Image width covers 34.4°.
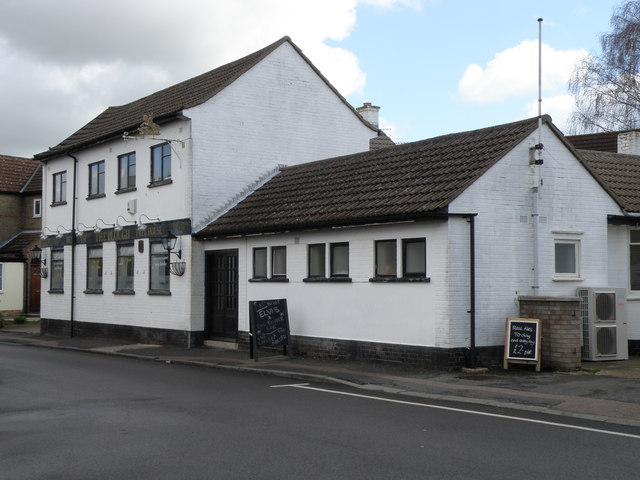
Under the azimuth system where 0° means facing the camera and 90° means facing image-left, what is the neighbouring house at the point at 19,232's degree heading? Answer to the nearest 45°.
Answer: approximately 0°

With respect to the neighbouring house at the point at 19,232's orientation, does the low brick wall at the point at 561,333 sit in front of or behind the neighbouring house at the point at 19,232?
in front

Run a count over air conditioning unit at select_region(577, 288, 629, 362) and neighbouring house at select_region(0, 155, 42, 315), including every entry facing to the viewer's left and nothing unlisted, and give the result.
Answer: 0

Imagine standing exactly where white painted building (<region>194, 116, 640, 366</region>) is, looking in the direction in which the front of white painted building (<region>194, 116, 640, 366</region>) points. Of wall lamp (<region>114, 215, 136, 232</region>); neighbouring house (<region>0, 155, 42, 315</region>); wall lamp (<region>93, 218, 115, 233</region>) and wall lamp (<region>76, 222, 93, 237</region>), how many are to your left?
0

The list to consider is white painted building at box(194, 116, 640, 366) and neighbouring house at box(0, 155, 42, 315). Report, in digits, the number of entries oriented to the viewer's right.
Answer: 0

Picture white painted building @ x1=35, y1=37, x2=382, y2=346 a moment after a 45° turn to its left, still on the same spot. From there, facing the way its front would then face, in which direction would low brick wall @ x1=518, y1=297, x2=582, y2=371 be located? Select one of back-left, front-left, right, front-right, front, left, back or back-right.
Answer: front-left

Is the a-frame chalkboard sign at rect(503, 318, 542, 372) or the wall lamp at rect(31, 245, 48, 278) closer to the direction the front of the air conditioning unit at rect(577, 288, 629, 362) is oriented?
the a-frame chalkboard sign

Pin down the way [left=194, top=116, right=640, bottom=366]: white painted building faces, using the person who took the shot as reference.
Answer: facing the viewer and to the left of the viewer

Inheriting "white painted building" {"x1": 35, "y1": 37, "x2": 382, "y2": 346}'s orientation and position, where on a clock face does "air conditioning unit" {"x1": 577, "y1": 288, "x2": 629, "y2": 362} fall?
The air conditioning unit is roughly at 9 o'clock from the white painted building.

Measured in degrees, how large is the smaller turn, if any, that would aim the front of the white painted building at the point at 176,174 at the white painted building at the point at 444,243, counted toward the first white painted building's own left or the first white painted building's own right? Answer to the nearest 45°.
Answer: approximately 90° to the first white painted building's own left
